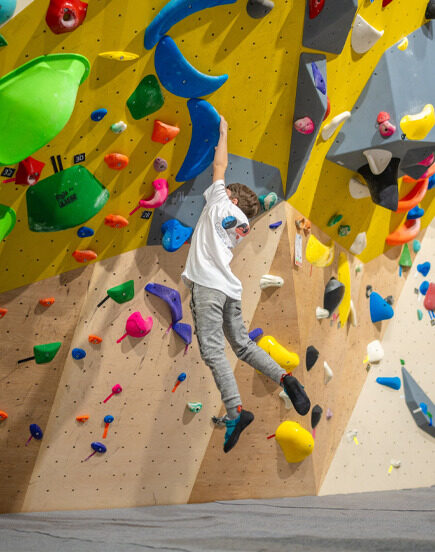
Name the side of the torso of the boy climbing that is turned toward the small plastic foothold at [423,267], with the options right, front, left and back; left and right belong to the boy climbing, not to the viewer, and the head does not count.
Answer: right

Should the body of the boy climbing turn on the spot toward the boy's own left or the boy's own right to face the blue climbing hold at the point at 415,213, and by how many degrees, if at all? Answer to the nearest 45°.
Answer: approximately 90° to the boy's own right

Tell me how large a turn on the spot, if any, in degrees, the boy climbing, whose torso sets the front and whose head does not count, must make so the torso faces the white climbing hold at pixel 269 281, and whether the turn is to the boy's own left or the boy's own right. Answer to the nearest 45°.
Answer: approximately 45° to the boy's own right

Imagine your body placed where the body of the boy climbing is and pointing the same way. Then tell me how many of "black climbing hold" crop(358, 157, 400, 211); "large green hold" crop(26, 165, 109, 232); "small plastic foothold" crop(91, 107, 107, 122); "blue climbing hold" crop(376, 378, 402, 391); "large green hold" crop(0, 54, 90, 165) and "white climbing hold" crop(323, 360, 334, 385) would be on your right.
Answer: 3

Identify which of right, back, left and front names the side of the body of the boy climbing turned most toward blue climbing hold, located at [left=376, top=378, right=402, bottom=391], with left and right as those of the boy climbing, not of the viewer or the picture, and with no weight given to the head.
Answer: right

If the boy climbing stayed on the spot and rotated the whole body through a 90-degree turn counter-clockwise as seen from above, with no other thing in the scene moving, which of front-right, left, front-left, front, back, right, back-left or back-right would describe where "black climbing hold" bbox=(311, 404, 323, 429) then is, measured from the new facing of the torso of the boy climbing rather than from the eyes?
back

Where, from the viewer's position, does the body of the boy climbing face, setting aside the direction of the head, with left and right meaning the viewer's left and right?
facing away from the viewer and to the left of the viewer

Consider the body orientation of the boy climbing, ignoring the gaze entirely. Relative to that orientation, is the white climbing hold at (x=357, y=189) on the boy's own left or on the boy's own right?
on the boy's own right

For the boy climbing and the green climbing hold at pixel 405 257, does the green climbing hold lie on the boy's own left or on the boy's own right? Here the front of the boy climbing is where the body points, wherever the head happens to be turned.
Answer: on the boy's own right

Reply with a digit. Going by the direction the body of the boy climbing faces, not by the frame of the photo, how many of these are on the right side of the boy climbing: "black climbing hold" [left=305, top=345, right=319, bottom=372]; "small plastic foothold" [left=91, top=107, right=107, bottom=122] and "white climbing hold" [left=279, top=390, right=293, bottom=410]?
2

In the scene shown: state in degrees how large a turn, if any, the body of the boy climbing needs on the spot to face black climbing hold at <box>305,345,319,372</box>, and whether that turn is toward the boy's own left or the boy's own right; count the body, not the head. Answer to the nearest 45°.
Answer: approximately 90° to the boy's own right
